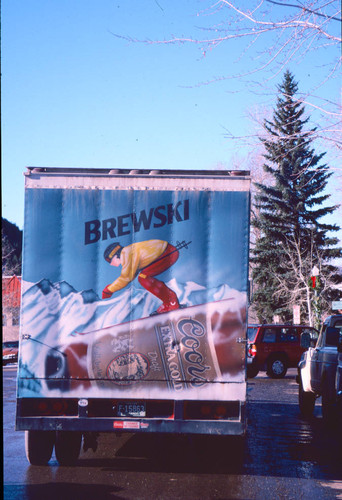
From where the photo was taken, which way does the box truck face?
away from the camera

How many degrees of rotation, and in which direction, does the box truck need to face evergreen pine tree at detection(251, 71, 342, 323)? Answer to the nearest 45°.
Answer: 0° — it already faces it

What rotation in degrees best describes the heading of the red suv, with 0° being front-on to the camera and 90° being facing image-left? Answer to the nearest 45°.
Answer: approximately 225°

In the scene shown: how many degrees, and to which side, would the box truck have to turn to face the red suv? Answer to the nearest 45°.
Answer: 0° — it already faces it
